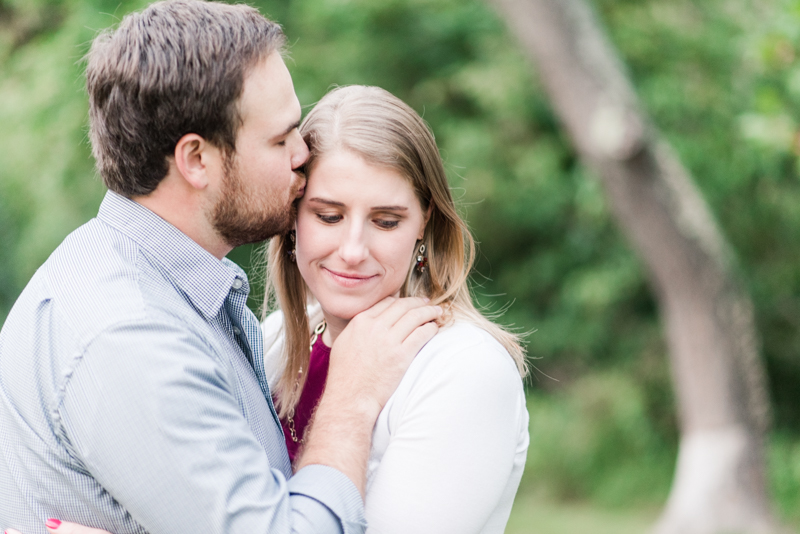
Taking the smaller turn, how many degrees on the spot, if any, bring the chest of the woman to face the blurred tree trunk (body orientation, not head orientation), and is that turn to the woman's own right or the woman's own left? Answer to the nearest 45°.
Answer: approximately 180°

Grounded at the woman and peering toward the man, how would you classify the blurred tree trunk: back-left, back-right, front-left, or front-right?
back-right

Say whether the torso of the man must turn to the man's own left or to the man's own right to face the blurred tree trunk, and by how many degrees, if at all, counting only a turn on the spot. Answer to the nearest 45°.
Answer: approximately 45° to the man's own left

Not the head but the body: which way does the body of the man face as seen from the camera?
to the viewer's right

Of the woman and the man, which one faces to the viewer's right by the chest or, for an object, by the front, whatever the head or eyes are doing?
the man

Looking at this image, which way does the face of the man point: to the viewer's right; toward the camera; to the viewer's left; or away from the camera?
to the viewer's right

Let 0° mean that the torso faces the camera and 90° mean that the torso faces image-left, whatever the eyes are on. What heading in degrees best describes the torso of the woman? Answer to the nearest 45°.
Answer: approximately 45°

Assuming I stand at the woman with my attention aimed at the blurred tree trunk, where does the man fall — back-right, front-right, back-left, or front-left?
back-left
